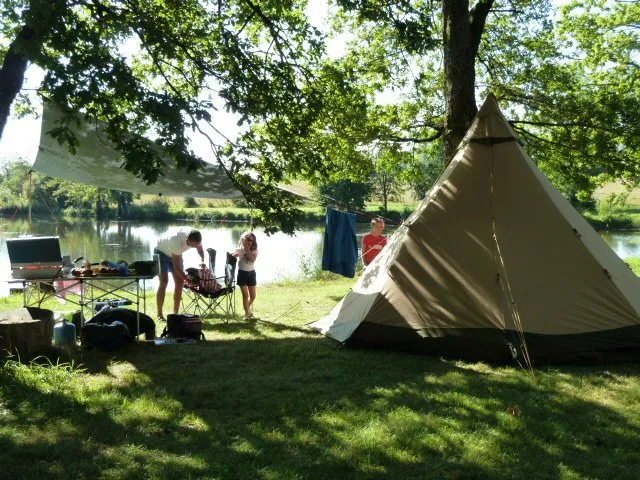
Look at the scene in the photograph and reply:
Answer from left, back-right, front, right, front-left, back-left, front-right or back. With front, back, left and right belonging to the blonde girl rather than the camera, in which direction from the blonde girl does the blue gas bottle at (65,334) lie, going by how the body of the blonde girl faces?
front-right

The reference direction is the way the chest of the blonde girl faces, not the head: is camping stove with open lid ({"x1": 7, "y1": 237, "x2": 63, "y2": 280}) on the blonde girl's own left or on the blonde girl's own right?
on the blonde girl's own right

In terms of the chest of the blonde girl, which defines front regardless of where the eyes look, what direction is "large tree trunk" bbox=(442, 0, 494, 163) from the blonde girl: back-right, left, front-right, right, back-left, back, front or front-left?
left

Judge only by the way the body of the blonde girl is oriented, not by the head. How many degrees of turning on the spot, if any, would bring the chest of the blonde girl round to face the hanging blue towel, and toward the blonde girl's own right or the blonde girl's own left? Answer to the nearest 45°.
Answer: approximately 135° to the blonde girl's own left

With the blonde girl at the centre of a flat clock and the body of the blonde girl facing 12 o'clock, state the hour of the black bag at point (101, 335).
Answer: The black bag is roughly at 1 o'clock from the blonde girl.

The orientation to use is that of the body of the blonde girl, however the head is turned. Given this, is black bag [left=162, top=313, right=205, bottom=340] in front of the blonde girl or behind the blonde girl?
in front

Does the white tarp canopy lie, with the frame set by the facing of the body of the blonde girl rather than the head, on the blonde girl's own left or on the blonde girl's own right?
on the blonde girl's own right

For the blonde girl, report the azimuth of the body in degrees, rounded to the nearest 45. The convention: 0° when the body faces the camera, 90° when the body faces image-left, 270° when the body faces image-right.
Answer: approximately 0°

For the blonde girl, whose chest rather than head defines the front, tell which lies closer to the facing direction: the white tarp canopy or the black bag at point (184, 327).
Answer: the black bag

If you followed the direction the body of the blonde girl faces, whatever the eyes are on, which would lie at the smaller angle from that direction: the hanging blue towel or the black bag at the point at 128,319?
the black bag

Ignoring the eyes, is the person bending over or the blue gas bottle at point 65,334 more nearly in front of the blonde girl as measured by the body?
the blue gas bottle
